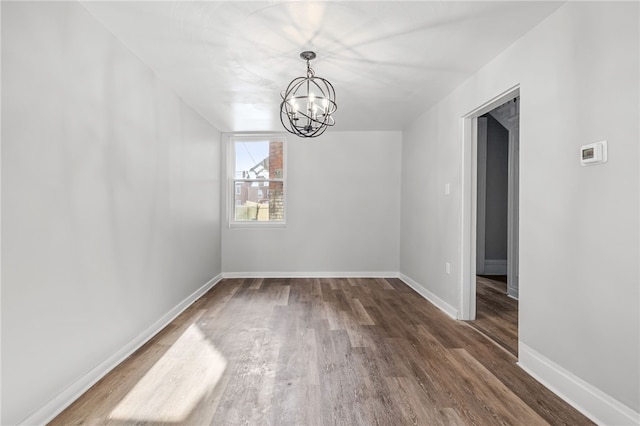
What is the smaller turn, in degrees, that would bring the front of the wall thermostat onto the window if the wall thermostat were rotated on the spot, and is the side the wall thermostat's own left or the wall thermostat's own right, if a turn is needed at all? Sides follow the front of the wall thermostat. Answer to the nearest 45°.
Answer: approximately 45° to the wall thermostat's own right

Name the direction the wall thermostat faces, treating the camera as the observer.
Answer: facing the viewer and to the left of the viewer
